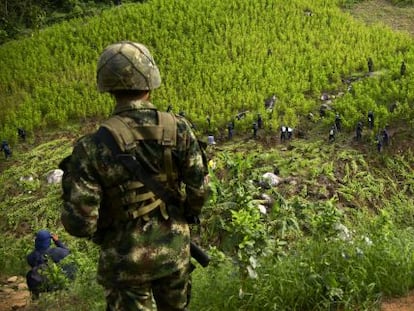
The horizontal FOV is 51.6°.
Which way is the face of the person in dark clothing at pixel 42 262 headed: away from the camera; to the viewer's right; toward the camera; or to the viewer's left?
away from the camera

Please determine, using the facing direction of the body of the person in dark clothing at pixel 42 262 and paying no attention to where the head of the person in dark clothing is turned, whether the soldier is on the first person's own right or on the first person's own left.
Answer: on the first person's own right

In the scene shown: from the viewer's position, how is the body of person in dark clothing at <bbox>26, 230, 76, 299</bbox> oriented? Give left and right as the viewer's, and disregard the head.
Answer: facing away from the viewer and to the right of the viewer

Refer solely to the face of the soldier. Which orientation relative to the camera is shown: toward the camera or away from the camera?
away from the camera

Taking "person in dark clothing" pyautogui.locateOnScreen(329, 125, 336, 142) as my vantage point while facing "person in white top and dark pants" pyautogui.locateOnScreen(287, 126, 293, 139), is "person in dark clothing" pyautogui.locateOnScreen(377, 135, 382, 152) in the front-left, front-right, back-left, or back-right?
back-left

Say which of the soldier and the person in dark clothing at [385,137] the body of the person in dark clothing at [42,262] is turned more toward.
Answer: the person in dark clothing

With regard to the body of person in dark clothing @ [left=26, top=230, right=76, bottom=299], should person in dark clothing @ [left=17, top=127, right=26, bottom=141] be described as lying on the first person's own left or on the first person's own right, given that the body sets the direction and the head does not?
on the first person's own left
